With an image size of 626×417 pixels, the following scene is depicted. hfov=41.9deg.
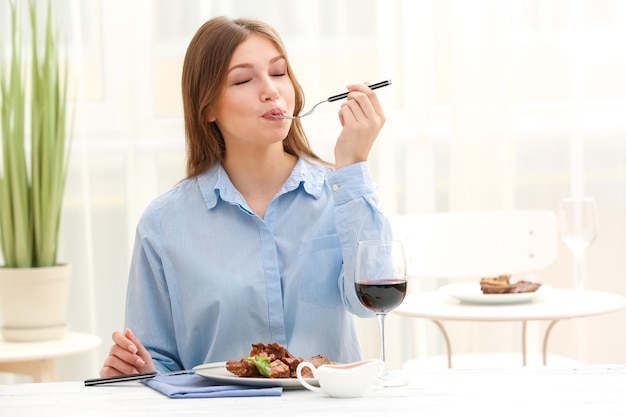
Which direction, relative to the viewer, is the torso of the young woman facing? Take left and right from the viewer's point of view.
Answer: facing the viewer

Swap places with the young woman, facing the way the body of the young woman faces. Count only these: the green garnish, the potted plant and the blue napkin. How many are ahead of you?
2

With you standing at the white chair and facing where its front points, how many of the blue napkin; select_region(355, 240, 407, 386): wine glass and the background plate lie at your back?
0

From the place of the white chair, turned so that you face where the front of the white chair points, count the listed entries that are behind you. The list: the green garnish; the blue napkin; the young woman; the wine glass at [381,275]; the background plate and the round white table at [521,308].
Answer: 0

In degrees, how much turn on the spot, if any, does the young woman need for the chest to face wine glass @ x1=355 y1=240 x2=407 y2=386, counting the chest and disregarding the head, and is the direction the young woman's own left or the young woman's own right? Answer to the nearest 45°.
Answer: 0° — they already face it

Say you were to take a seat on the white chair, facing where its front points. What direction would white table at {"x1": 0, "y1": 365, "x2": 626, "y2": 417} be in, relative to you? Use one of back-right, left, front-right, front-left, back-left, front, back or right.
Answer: front

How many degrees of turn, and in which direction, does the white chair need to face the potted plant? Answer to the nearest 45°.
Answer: approximately 90° to its right

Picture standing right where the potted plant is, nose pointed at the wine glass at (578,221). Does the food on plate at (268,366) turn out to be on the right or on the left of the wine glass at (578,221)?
right

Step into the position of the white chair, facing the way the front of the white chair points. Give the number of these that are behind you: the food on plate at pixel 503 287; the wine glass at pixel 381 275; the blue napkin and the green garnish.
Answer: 0

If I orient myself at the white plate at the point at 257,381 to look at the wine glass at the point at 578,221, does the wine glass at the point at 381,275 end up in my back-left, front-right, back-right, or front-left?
front-right

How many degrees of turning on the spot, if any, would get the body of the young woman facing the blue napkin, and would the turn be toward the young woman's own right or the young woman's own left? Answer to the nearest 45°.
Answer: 0° — they already face it

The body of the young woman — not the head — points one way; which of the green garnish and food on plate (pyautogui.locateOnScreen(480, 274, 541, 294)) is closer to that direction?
the green garnish

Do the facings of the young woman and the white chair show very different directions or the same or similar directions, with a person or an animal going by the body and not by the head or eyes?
same or similar directions

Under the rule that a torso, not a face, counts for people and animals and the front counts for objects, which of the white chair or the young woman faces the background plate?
the white chair

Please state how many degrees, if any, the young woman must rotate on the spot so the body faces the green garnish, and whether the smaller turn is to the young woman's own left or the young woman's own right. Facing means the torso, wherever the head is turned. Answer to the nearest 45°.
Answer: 0° — they already face it

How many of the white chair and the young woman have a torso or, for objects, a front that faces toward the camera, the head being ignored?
2

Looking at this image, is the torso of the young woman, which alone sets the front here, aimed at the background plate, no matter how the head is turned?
no

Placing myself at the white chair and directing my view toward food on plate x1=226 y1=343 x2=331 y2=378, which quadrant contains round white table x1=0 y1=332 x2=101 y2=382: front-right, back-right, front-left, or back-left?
front-right
